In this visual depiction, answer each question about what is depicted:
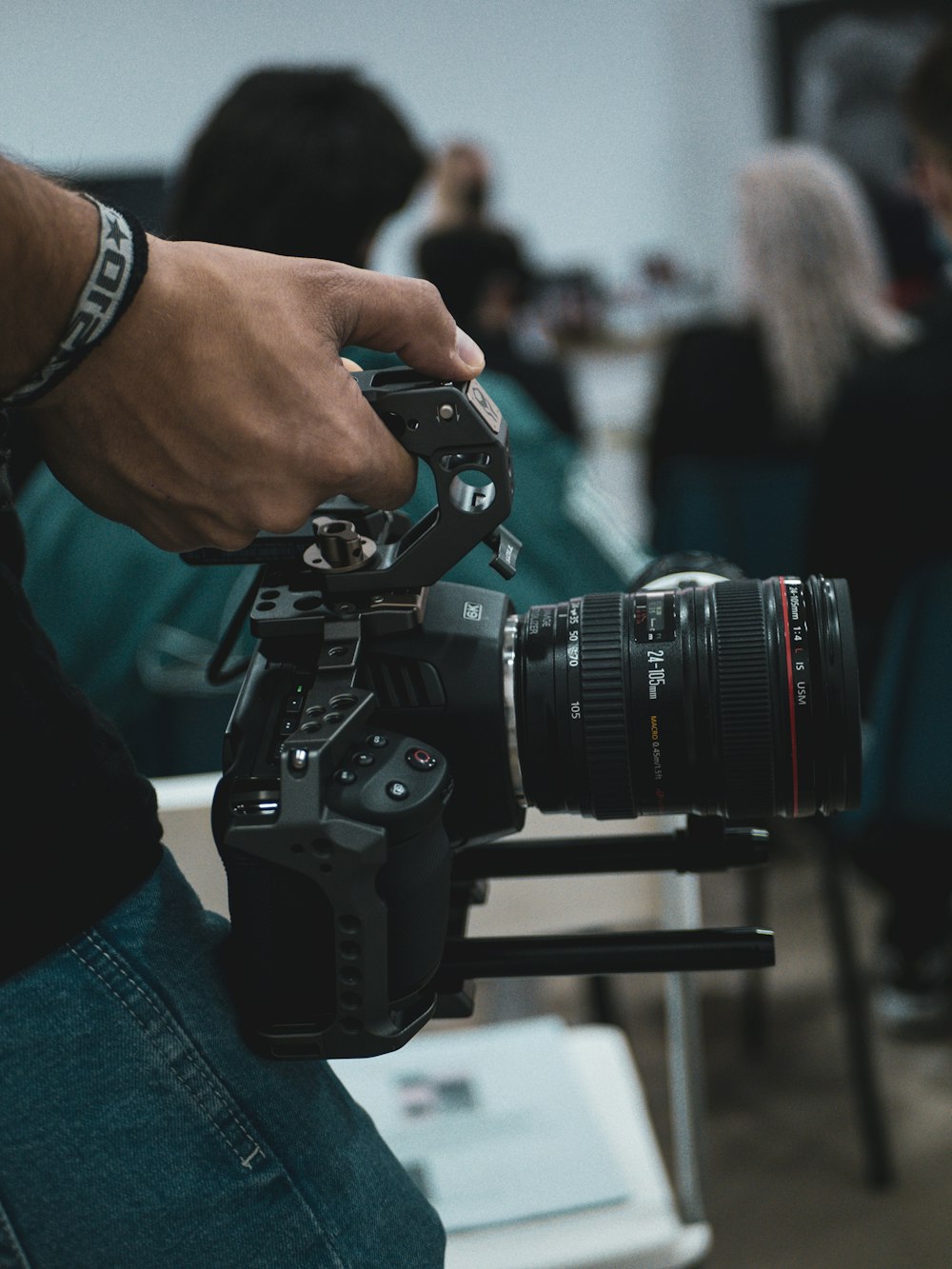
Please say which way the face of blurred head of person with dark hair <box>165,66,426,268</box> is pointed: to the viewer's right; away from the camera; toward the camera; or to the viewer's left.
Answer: away from the camera

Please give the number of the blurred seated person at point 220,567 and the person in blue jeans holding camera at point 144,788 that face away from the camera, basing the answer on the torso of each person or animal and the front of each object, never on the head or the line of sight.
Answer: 1

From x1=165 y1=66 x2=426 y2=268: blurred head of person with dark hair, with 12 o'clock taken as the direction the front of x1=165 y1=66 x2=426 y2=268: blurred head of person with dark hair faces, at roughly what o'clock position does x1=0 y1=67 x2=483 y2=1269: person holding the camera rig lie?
x1=0 y1=67 x2=483 y2=1269: person holding the camera rig is roughly at 6 o'clock from x1=165 y1=66 x2=426 y2=268: blurred head of person with dark hair.

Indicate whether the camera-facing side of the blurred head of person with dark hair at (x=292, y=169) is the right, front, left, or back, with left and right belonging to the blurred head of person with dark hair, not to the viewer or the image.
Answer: back

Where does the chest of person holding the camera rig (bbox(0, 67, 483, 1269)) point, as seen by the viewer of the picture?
to the viewer's right

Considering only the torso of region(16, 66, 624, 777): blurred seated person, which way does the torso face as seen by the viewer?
away from the camera

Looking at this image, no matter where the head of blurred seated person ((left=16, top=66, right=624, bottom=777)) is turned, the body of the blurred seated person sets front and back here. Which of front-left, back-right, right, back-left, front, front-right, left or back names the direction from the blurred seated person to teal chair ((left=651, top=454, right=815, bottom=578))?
front-right
